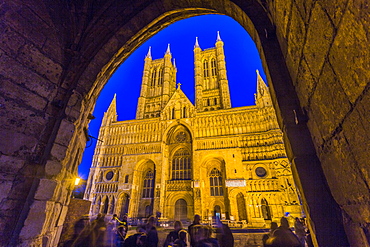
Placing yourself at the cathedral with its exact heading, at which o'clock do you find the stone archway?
The stone archway is roughly at 12 o'clock from the cathedral.

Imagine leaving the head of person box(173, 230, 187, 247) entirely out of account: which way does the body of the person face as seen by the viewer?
away from the camera

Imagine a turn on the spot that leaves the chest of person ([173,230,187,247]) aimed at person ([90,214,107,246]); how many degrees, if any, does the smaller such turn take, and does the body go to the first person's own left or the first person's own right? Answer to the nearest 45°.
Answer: approximately 135° to the first person's own left

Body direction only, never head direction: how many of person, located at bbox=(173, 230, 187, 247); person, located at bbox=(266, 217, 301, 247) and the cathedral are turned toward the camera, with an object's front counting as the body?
1

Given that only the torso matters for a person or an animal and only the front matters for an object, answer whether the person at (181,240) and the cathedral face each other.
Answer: yes

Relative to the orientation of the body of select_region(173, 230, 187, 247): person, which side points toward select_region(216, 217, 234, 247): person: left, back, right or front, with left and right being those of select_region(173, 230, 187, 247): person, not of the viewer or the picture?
right

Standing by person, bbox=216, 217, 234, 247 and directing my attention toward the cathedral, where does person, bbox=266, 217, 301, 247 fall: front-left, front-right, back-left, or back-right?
back-right

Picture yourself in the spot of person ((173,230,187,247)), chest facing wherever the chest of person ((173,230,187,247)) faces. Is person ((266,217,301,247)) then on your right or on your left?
on your right

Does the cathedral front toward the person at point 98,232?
yes

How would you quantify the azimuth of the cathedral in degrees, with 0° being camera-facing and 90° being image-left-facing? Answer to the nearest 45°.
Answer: approximately 0°

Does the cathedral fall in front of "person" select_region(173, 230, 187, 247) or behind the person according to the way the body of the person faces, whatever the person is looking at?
in front

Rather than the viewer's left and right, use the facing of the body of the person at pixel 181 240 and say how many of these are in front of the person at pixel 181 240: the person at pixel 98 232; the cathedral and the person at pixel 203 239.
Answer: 1

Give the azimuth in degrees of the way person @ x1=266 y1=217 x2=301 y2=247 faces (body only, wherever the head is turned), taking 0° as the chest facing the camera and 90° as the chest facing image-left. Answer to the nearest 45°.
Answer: approximately 180°

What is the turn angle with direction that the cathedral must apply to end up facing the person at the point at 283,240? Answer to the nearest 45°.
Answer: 0° — it already faces them

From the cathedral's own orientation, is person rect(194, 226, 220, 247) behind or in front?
in front
